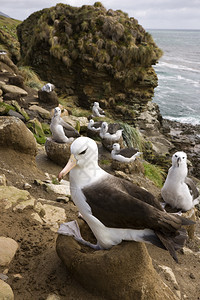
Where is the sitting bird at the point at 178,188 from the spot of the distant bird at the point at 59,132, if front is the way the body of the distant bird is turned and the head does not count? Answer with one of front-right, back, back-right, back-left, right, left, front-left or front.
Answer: left

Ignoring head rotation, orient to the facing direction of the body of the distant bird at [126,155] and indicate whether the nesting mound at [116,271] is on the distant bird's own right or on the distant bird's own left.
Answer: on the distant bird's own left

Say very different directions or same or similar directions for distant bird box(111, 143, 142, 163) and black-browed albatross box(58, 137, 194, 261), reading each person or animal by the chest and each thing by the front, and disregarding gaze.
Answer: same or similar directions

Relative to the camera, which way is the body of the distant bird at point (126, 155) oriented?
to the viewer's left

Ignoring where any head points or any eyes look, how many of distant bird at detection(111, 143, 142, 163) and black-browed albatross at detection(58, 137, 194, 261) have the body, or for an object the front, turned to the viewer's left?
2

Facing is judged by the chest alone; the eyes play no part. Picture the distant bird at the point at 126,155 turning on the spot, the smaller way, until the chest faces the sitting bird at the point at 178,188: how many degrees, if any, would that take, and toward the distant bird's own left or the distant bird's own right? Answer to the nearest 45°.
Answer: approximately 90° to the distant bird's own left

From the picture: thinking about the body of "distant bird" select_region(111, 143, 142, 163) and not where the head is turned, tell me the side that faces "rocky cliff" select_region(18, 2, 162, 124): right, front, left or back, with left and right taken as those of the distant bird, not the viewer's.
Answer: right

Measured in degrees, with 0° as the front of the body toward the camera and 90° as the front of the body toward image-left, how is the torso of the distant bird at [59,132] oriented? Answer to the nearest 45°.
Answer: approximately 45°

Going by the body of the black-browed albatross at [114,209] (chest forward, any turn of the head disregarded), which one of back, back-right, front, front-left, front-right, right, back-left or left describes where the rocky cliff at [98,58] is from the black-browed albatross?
right

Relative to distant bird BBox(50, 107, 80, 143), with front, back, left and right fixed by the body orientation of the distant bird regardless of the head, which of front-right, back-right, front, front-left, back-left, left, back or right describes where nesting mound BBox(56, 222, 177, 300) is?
front-left

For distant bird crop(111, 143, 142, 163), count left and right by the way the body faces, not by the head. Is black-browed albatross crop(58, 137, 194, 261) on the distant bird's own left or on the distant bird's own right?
on the distant bird's own left

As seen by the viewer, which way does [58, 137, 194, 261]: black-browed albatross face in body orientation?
to the viewer's left
